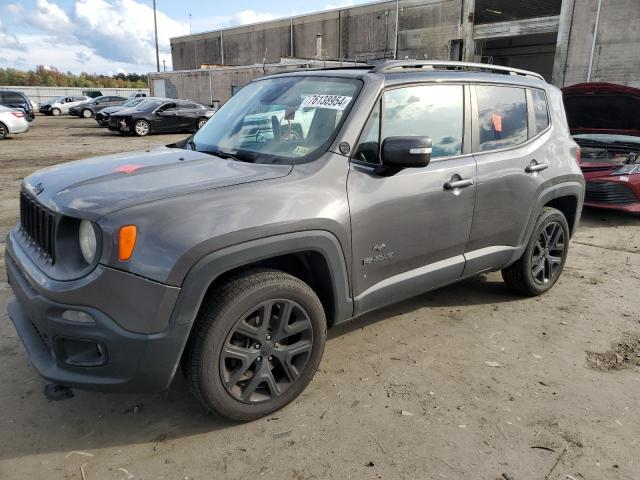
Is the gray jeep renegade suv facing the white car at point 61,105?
no

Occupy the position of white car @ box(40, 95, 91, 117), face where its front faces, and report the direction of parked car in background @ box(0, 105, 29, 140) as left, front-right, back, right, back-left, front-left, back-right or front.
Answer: front-left

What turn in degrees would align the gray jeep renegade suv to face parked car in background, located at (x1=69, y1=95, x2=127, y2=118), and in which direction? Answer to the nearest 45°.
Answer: approximately 135° to its right

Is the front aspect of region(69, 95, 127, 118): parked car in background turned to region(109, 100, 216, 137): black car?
no

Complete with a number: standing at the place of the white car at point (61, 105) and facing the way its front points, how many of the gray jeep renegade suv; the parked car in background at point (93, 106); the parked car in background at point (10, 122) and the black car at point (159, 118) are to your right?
0

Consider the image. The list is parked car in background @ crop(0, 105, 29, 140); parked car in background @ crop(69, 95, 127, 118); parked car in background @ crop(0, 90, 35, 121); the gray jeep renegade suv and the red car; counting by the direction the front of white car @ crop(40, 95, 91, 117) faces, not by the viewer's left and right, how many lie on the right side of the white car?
0

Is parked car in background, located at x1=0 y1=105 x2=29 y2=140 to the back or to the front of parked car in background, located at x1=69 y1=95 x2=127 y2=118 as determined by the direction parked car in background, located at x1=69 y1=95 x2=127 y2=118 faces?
to the front

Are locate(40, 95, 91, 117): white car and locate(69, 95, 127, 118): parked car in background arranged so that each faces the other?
no

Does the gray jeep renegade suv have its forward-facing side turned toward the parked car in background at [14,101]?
no

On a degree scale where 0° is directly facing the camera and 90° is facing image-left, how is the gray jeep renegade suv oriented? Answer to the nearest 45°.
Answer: approximately 45°

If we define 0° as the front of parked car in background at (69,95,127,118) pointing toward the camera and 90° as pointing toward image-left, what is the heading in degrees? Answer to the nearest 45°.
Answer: approximately 45°

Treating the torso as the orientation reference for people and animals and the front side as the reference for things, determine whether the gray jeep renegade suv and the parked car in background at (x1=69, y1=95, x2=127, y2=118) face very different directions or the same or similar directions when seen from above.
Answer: same or similar directions

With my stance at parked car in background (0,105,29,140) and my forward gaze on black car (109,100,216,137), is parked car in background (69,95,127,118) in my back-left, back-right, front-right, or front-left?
front-left

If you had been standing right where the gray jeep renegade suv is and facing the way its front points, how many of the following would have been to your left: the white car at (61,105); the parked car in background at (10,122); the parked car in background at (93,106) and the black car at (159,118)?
0

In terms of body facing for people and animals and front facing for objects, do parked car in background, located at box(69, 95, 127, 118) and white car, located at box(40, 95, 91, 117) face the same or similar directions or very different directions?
same or similar directions

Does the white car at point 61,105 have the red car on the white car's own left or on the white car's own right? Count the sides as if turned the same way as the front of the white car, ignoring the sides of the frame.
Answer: on the white car's own left

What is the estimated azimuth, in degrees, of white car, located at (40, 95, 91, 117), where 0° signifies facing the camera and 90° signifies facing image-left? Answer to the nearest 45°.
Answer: approximately 45°

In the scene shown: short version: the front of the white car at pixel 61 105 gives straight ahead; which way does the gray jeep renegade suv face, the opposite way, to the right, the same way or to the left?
the same way

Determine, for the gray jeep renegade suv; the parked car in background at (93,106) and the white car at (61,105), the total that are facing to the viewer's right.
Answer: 0

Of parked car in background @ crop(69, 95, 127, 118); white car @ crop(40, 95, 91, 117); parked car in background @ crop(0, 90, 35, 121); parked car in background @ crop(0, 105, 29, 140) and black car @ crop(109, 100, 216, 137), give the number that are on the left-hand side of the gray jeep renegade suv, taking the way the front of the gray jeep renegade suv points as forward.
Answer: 0

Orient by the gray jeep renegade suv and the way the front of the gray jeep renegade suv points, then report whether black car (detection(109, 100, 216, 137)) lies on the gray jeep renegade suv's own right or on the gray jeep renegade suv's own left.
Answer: on the gray jeep renegade suv's own right

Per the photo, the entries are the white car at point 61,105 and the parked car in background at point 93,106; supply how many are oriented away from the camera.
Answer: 0
